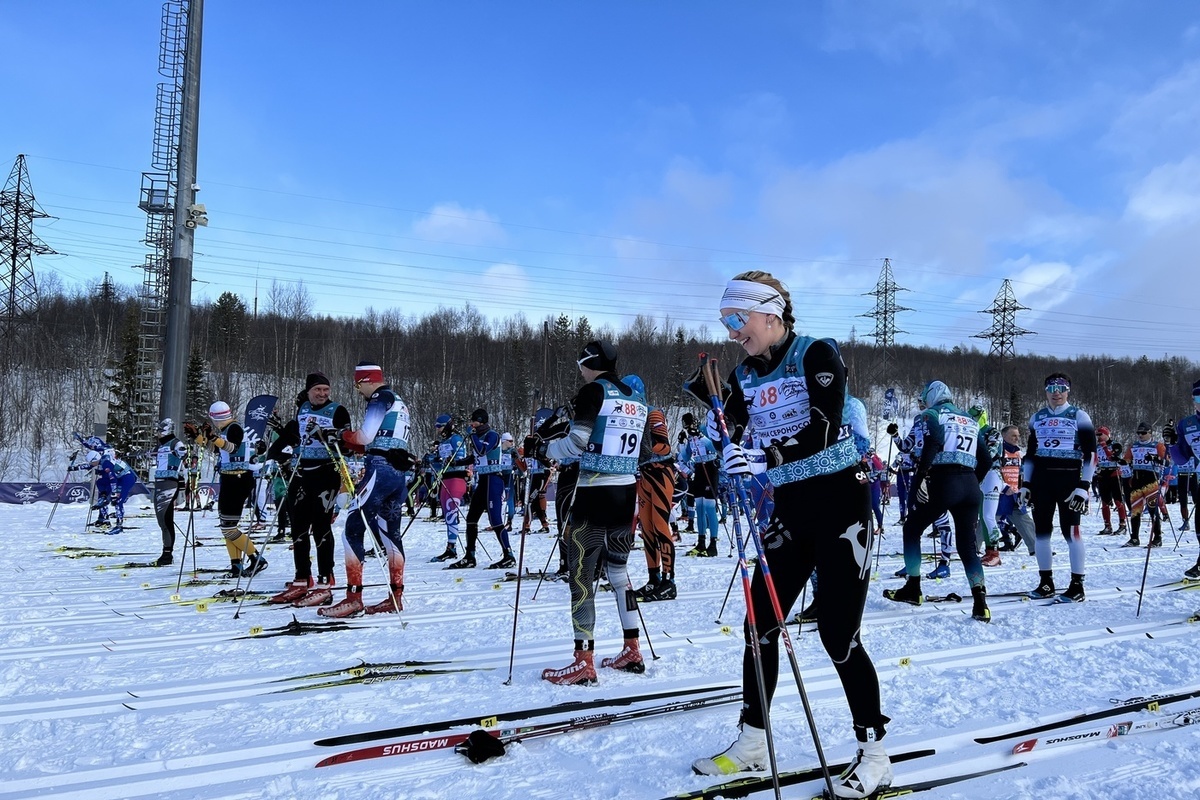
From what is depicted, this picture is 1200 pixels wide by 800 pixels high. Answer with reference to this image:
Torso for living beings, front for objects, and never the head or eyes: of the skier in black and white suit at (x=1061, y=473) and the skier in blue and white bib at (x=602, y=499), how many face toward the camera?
1

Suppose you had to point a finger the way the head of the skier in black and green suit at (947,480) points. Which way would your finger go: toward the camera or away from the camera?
away from the camera

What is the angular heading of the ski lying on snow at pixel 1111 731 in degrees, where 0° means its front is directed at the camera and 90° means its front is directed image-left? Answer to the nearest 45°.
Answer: approximately 45°

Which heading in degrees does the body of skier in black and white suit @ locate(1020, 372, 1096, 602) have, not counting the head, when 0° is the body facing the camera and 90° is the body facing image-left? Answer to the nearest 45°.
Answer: approximately 0°

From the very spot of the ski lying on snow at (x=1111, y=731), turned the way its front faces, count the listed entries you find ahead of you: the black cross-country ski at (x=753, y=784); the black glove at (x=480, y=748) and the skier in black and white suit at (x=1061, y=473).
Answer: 2

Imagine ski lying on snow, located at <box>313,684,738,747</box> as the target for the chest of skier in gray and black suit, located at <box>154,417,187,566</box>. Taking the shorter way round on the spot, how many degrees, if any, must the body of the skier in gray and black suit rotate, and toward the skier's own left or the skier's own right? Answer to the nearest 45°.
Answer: approximately 45° to the skier's own left

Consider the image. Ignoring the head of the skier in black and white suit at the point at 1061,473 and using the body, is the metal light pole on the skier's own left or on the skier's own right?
on the skier's own right
